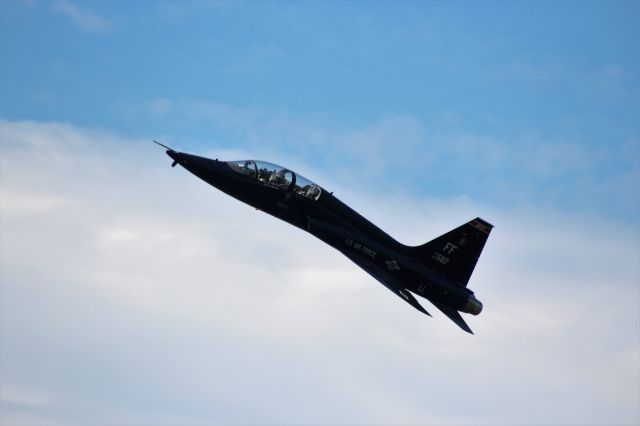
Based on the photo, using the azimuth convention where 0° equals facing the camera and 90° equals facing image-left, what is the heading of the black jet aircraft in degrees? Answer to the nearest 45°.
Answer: approximately 90°
